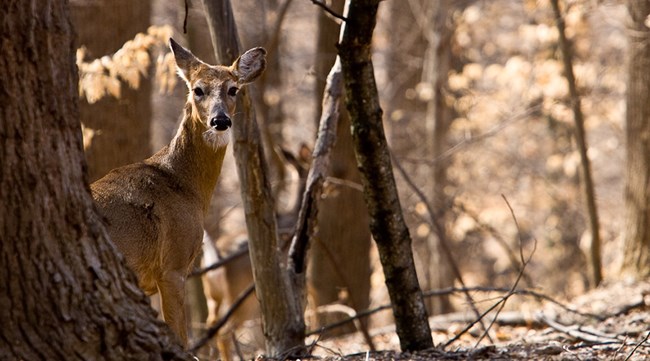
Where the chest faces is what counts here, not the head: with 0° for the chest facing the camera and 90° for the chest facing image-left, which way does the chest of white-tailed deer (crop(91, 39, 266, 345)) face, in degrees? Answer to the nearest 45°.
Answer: approximately 270°

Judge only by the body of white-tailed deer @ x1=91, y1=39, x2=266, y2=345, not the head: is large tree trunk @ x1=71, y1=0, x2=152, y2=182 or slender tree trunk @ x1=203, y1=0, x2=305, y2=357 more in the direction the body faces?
the slender tree trunk

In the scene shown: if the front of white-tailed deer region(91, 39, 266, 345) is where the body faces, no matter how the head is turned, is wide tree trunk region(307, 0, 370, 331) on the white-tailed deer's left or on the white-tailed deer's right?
on the white-tailed deer's left

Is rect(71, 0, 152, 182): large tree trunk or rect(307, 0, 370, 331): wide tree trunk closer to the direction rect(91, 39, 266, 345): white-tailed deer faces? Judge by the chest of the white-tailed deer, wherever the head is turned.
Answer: the wide tree trunk

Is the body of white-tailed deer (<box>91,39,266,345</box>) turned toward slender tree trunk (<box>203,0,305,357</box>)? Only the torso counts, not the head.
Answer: yes

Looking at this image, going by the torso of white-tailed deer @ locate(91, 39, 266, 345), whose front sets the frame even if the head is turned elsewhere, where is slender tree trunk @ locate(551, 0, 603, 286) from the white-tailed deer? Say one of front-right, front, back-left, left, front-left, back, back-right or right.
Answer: front-left

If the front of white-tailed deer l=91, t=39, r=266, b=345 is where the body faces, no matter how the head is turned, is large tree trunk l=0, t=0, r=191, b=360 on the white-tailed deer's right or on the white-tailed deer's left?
on the white-tailed deer's right
